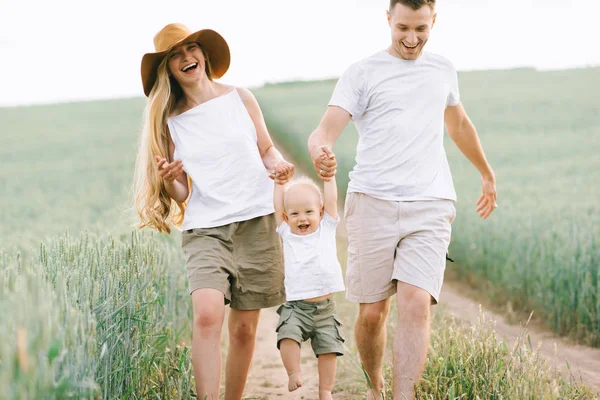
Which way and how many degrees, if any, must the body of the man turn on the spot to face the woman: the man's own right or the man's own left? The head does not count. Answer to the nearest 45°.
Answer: approximately 90° to the man's own right

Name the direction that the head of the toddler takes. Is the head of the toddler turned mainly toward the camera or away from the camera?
toward the camera

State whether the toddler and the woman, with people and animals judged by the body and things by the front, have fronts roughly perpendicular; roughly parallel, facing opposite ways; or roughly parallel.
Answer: roughly parallel

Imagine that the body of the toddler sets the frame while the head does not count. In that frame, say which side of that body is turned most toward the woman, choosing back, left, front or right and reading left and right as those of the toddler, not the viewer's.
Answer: right

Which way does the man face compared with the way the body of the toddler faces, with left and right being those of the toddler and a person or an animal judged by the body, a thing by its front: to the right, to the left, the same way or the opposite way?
the same way

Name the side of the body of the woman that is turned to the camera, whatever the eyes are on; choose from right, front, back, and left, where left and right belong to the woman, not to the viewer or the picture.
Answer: front

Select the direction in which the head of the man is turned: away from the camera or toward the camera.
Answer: toward the camera

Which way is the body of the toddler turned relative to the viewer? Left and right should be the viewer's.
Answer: facing the viewer

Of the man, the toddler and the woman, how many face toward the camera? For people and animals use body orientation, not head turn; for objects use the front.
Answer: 3

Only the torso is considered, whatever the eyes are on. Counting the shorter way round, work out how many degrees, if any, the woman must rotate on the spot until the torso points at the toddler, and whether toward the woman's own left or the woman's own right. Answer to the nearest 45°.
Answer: approximately 45° to the woman's own left

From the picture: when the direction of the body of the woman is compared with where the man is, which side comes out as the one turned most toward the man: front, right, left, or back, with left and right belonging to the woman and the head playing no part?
left

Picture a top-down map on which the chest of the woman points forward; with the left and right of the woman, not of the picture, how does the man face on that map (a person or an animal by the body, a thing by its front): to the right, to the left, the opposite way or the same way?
the same way

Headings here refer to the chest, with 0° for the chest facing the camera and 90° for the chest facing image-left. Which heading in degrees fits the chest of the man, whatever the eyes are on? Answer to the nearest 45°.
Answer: approximately 0°
